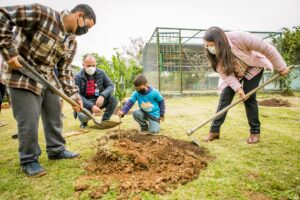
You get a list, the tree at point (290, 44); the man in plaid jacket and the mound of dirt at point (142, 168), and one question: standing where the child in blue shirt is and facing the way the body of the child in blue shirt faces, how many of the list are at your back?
1

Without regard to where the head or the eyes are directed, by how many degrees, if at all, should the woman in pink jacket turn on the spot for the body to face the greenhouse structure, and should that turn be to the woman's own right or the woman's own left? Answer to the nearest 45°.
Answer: approximately 135° to the woman's own right

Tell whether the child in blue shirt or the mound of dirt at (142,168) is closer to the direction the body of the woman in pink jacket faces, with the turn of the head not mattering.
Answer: the mound of dirt

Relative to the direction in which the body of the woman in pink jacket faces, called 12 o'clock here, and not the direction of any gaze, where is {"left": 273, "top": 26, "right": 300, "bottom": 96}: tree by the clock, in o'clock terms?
The tree is roughly at 5 o'clock from the woman in pink jacket.

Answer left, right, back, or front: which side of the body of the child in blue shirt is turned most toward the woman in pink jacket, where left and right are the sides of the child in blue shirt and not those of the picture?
left

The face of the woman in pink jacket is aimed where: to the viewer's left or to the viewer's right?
to the viewer's left

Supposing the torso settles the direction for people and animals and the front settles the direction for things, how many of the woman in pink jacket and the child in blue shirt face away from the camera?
0

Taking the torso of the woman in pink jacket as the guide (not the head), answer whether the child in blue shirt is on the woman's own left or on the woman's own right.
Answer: on the woman's own right

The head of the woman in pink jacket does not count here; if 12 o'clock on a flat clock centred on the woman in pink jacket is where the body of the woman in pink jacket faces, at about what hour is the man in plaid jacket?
The man in plaid jacket is roughly at 12 o'clock from the woman in pink jacket.
